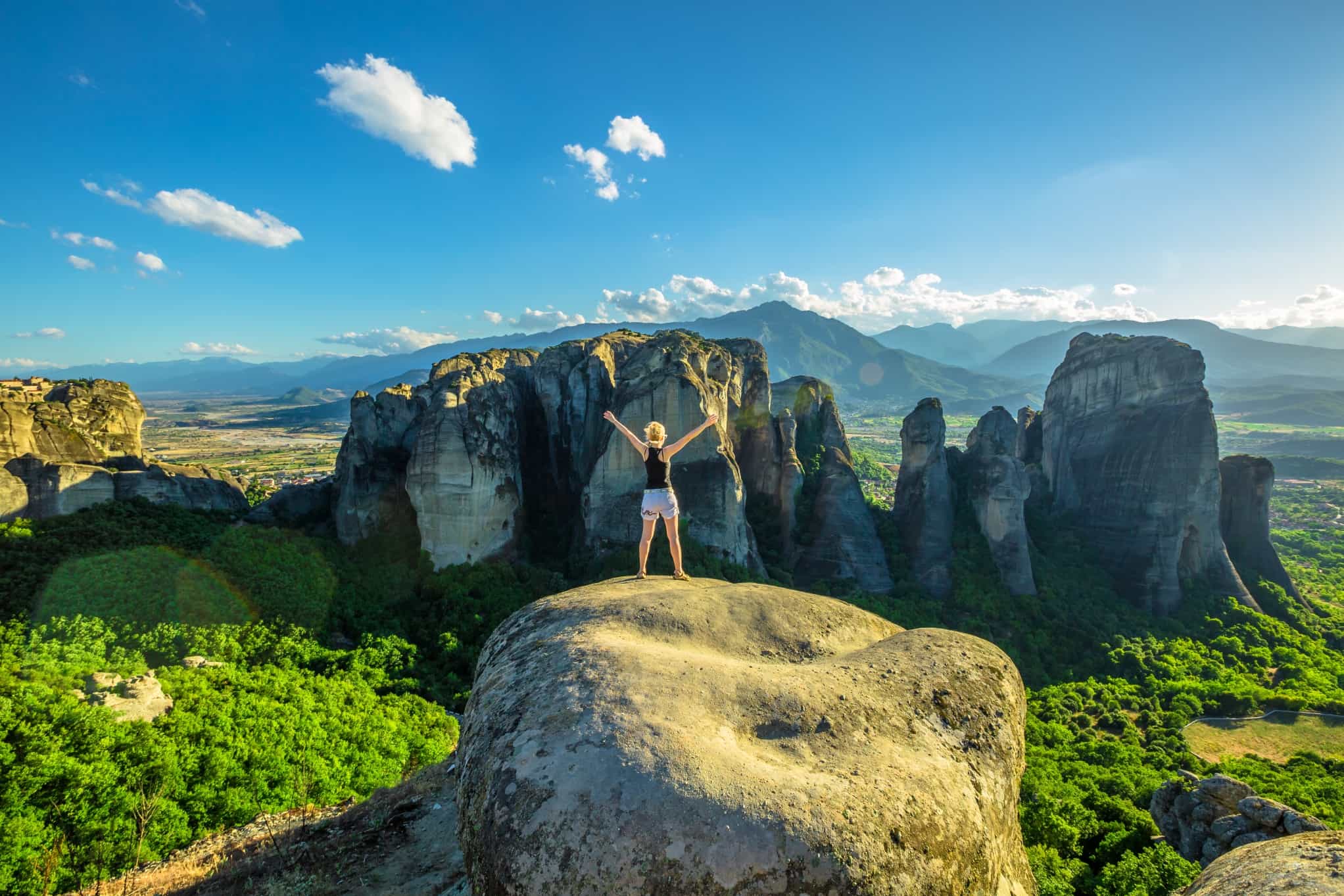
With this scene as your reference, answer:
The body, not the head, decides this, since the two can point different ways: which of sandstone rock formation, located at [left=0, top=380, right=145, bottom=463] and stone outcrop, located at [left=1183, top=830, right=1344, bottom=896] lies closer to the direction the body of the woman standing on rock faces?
the sandstone rock formation

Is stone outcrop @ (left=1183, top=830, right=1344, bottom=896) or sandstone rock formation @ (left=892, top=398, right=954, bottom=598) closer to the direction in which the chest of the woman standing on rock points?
the sandstone rock formation

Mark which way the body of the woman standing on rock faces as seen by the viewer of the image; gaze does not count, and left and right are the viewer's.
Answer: facing away from the viewer

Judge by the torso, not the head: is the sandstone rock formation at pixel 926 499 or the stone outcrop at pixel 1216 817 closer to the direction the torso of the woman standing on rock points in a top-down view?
the sandstone rock formation

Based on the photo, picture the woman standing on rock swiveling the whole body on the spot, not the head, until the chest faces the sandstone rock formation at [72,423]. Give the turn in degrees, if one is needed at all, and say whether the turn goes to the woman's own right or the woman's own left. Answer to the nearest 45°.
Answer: approximately 45° to the woman's own left

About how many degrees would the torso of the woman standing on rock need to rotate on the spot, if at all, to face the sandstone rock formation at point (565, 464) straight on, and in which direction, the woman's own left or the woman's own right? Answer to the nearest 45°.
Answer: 0° — they already face it

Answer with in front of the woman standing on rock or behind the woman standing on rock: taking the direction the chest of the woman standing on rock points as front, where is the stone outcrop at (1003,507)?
in front

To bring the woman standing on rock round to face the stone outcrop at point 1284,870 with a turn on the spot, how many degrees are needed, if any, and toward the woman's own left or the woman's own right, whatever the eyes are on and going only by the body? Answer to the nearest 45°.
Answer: approximately 135° to the woman's own right

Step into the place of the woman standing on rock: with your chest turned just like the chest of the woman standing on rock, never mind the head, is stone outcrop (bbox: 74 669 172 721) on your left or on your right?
on your left

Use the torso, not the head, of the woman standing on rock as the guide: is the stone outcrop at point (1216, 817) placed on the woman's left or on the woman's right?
on the woman's right

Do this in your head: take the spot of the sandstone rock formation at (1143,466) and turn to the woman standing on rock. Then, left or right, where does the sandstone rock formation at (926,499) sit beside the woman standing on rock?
right
